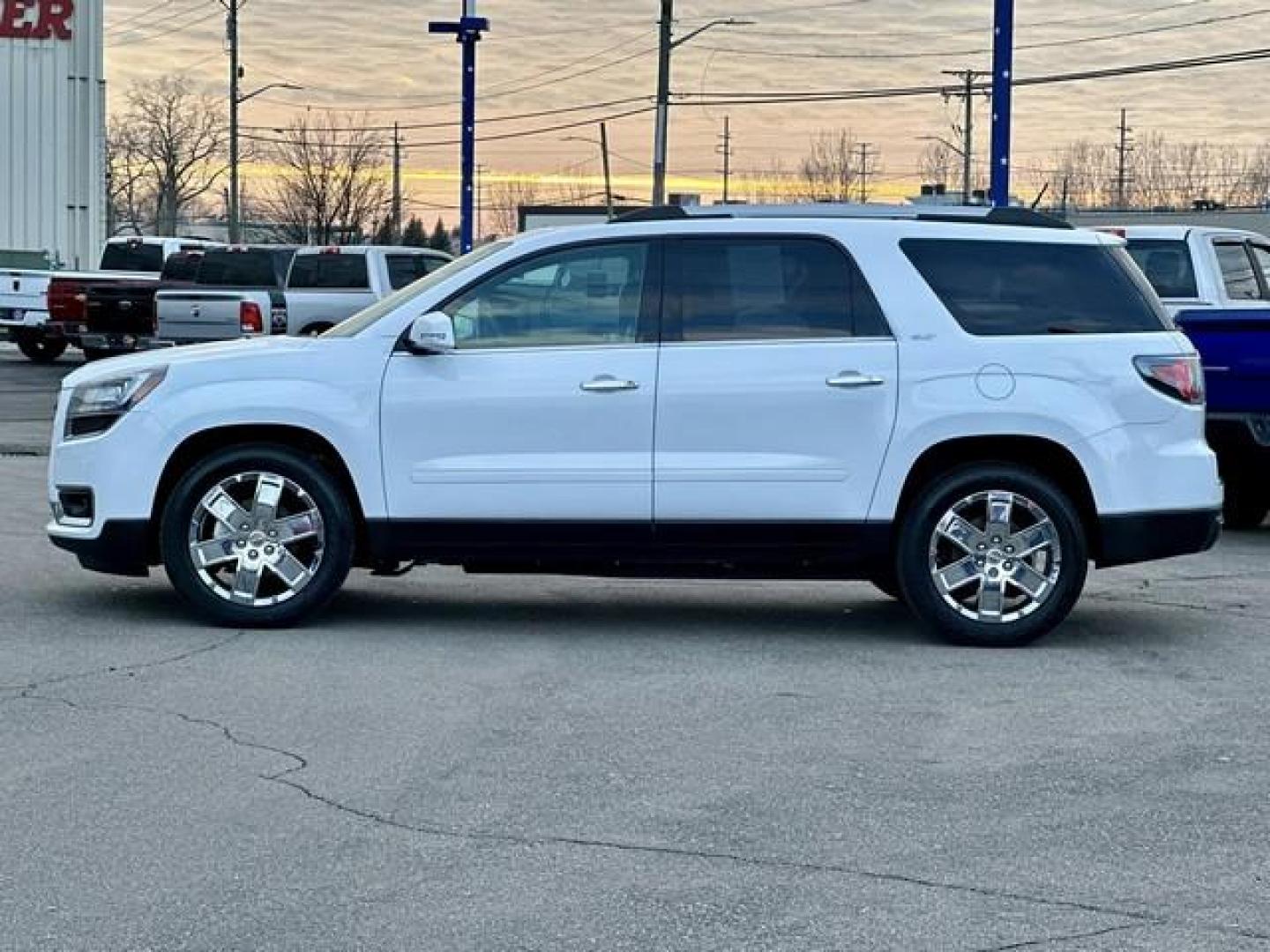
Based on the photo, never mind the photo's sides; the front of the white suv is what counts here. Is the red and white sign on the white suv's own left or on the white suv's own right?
on the white suv's own right

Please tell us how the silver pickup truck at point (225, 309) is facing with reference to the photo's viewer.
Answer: facing away from the viewer and to the right of the viewer

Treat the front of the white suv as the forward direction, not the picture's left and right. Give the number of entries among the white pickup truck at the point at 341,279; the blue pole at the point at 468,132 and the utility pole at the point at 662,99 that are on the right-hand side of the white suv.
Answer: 3

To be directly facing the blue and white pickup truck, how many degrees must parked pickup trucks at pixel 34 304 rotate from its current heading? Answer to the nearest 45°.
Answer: approximately 135° to its right

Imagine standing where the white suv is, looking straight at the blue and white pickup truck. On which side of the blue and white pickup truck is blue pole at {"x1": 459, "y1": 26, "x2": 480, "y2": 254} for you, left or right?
left

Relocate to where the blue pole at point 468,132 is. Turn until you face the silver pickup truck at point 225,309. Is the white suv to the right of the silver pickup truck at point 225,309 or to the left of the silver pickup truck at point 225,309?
left

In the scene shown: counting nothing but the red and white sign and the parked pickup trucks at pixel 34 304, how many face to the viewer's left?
0

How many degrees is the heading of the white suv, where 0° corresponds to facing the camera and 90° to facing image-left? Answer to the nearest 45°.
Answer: approximately 90°

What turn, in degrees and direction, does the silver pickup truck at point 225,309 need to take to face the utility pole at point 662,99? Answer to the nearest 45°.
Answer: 0° — it already faces it

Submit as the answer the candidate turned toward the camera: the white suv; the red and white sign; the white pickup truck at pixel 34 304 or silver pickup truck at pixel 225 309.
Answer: the red and white sign
